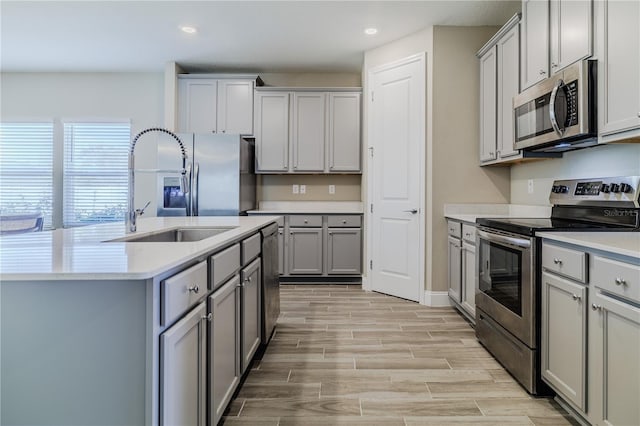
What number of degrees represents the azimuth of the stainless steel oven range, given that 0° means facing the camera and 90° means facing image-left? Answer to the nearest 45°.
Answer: approximately 45°

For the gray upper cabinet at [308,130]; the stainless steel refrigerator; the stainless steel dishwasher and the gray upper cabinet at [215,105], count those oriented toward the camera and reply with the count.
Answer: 3

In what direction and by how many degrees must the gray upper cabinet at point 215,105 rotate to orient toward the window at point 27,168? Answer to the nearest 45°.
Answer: approximately 135° to its right

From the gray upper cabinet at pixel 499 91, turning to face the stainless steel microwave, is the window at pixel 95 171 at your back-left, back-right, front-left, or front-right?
back-right

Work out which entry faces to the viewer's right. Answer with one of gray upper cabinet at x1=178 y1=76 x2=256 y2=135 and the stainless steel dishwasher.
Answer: the stainless steel dishwasher

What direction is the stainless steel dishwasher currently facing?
to the viewer's right

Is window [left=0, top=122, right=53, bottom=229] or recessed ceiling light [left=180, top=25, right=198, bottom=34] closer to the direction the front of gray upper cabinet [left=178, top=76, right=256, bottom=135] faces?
the recessed ceiling light

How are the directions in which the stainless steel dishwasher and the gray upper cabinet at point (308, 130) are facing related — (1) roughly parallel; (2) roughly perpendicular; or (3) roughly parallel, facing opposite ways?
roughly perpendicular

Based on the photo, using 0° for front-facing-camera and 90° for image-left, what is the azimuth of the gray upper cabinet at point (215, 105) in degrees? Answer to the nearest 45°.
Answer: approximately 0°

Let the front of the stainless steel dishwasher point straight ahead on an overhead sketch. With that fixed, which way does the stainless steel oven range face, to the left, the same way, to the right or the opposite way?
the opposite way

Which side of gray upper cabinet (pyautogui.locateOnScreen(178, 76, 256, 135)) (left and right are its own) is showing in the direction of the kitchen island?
front

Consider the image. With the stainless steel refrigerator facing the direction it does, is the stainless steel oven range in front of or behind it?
in front

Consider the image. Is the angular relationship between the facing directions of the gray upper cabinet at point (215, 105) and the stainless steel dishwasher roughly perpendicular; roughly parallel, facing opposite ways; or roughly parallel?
roughly perpendicular
